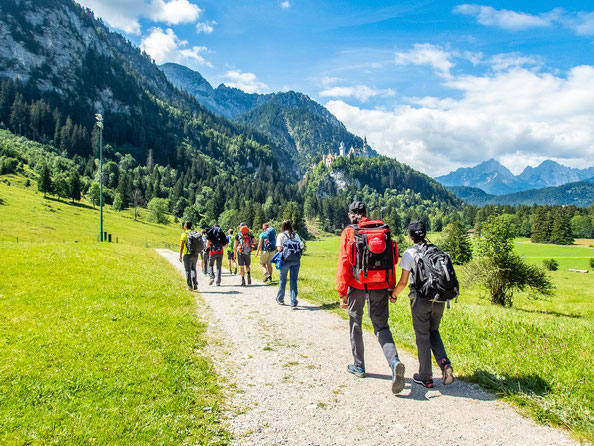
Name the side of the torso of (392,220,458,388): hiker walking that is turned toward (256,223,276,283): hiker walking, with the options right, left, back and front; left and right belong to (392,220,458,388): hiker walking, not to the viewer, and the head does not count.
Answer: front

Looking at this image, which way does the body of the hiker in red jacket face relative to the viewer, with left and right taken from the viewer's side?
facing away from the viewer and to the left of the viewer

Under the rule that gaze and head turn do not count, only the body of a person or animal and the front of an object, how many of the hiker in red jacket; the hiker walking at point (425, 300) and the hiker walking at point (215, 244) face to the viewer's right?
0

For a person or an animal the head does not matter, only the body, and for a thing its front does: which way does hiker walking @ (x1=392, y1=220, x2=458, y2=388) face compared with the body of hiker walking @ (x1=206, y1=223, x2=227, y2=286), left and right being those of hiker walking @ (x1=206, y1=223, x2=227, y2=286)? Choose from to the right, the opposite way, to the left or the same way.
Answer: the same way

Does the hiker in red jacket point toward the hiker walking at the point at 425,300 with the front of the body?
no

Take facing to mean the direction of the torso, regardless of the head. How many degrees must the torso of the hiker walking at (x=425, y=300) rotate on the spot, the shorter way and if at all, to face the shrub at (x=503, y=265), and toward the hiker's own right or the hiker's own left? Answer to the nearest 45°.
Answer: approximately 45° to the hiker's own right

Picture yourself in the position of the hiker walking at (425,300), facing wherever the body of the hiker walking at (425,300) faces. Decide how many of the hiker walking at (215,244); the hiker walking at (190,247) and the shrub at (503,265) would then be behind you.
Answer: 0

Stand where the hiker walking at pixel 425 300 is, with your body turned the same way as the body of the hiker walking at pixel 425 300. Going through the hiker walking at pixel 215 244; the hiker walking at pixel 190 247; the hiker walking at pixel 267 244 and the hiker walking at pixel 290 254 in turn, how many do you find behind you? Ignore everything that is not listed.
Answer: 0

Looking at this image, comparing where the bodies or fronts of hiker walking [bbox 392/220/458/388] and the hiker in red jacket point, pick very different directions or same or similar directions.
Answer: same or similar directions

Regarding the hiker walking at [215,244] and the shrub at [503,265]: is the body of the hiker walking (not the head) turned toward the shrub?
no

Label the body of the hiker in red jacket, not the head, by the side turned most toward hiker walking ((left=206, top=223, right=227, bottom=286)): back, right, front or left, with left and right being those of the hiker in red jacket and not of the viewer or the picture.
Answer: front

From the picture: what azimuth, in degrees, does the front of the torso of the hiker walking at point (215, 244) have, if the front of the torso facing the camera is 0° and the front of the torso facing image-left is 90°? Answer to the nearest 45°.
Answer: approximately 180°

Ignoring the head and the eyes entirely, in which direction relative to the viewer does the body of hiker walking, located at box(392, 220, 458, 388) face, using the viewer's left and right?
facing away from the viewer and to the left of the viewer

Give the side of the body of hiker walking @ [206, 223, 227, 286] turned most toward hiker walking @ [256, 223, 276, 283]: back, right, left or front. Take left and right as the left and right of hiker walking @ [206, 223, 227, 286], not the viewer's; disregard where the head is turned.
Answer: right

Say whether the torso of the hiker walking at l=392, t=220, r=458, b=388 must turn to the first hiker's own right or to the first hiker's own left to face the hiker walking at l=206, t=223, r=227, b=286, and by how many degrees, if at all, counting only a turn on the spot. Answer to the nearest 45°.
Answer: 0° — they already face them

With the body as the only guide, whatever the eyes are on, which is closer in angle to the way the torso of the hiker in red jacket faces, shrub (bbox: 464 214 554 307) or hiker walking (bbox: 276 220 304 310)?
the hiker walking

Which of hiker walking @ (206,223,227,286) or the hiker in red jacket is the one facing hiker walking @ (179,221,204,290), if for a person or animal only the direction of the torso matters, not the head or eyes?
the hiker in red jacket
